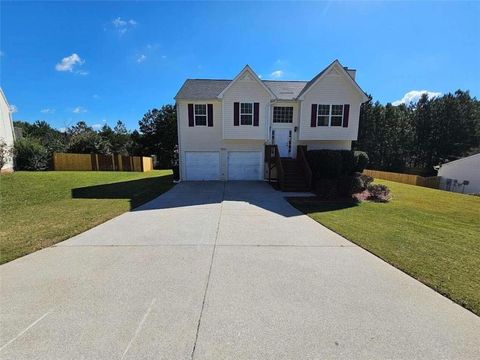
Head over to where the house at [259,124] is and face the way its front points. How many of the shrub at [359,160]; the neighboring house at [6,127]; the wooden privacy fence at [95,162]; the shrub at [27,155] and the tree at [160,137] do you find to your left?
1

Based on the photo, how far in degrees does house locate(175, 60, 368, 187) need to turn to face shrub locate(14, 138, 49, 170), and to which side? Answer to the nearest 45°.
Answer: approximately 90° to its right

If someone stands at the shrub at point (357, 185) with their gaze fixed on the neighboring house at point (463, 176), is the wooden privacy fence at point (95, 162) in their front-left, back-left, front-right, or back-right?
back-left

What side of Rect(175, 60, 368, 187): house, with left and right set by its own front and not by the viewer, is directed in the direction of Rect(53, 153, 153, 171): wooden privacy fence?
right

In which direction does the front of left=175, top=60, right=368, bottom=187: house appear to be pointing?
toward the camera

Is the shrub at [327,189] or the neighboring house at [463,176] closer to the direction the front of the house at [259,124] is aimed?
the shrub

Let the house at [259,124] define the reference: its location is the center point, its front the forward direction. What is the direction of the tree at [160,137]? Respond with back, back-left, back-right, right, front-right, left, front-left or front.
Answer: back-right

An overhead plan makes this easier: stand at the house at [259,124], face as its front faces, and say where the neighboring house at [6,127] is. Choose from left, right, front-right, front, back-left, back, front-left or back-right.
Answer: right

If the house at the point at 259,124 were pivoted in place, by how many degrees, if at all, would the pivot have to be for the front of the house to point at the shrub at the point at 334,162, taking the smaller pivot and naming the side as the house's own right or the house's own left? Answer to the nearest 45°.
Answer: approximately 90° to the house's own left
